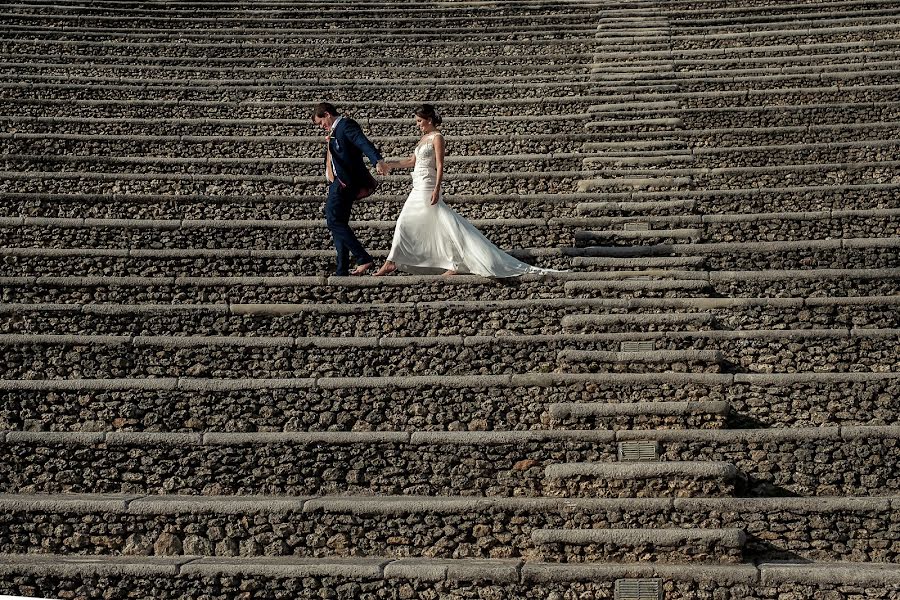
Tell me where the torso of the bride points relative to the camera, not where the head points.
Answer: to the viewer's left

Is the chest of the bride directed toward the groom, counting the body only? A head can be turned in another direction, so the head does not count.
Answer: yes

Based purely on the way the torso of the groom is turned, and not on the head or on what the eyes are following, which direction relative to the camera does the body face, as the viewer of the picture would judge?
to the viewer's left

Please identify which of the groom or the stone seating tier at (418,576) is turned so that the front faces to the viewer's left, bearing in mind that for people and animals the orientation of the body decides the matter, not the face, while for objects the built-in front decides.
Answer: the groom

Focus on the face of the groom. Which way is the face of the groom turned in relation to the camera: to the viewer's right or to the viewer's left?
to the viewer's left

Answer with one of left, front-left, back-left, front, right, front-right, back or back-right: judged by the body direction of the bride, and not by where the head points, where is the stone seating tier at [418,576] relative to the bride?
left

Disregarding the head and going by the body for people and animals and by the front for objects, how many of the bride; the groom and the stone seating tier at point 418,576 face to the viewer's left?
2

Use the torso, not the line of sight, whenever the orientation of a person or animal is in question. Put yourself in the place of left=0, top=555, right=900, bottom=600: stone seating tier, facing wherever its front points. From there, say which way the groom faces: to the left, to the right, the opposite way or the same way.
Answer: to the right

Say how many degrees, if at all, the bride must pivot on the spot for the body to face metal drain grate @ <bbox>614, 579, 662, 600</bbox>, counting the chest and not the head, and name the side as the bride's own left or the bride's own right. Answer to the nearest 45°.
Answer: approximately 135° to the bride's own left

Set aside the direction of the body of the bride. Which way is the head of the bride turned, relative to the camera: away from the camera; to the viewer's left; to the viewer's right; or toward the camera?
to the viewer's left

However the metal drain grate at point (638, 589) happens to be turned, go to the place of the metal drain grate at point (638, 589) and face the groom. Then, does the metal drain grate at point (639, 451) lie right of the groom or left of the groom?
right

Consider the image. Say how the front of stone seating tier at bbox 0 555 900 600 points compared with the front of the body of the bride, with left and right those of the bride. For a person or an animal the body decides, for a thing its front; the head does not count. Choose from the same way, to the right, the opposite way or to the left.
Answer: to the left

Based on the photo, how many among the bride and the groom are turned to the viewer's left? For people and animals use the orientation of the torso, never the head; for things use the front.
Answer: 2
